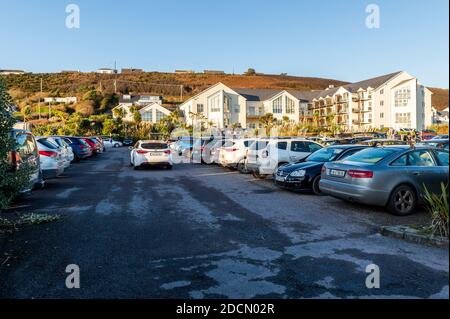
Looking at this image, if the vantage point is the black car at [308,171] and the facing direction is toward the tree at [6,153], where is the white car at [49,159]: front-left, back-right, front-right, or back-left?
front-right

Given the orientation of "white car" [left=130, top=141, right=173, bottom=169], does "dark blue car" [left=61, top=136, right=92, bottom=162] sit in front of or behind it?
in front

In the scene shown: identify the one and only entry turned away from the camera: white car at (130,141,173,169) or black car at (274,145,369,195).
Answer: the white car

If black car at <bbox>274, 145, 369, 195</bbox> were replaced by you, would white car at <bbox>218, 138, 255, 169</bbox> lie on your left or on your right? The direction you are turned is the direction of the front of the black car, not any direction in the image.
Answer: on your right

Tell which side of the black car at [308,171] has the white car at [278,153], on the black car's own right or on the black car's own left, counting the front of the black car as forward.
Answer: on the black car's own right

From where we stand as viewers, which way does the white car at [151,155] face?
facing away from the viewer

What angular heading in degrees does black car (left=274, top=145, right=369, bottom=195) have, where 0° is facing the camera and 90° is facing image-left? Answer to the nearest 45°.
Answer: approximately 45°

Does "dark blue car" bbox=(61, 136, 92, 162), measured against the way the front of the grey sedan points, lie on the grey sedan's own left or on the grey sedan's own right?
on the grey sedan's own left

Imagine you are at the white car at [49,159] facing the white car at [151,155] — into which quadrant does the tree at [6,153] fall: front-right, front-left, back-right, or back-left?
back-right

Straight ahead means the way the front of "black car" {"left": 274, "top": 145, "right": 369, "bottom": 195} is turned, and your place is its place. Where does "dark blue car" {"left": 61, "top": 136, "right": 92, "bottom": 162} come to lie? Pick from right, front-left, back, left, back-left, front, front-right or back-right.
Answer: right

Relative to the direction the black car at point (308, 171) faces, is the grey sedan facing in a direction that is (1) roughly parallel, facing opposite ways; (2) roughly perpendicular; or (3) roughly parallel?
roughly parallel, facing opposite ways

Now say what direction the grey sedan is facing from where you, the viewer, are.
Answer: facing away from the viewer and to the right of the viewer

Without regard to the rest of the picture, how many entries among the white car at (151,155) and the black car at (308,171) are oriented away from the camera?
1
